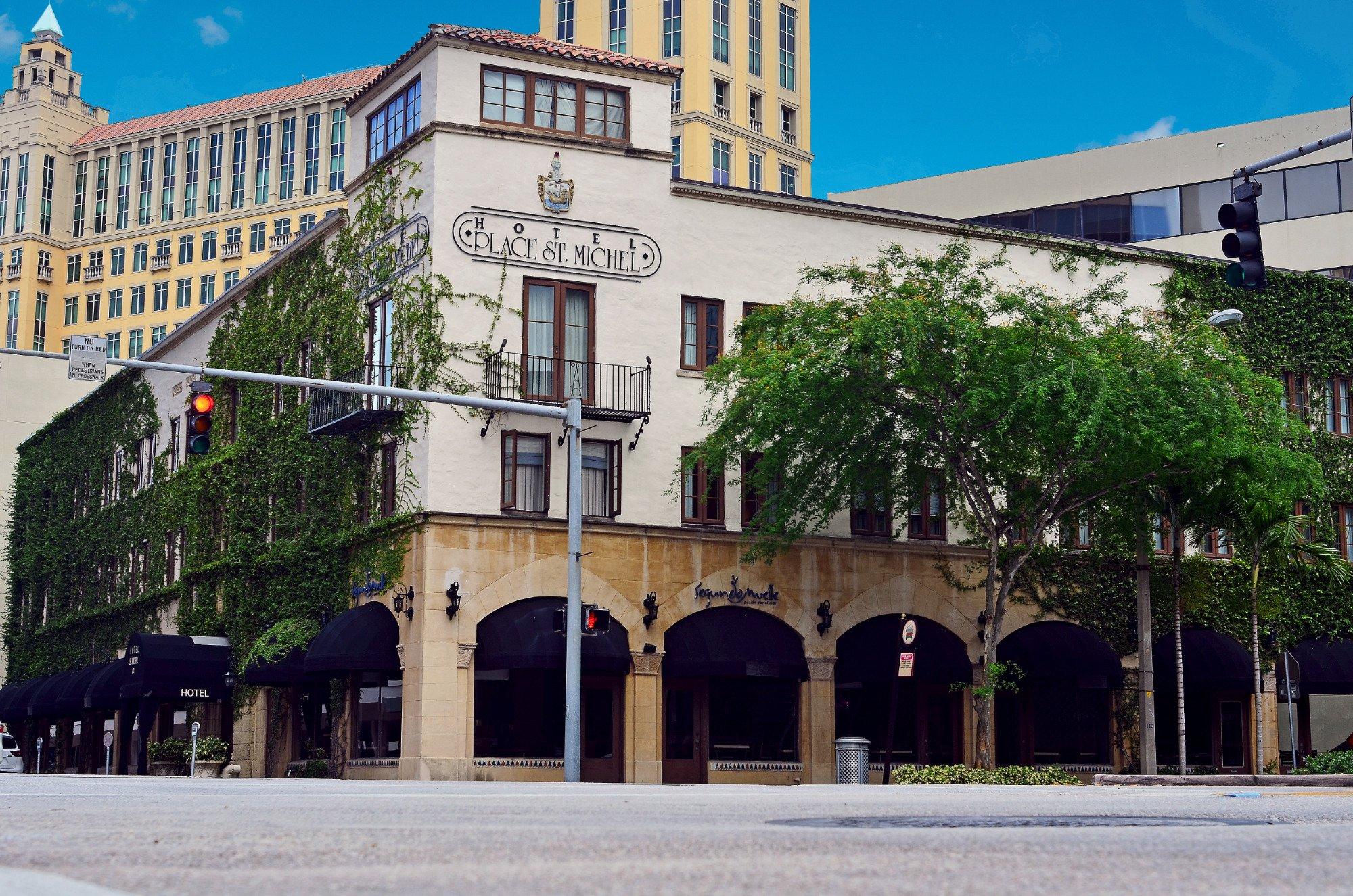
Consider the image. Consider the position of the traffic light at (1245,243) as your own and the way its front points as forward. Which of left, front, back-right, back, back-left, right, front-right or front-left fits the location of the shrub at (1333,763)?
back-right

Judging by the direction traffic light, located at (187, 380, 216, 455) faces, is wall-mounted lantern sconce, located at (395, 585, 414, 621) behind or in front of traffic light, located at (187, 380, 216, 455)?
behind

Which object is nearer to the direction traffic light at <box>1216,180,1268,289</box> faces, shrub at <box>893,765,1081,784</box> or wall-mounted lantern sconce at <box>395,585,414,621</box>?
the wall-mounted lantern sconce

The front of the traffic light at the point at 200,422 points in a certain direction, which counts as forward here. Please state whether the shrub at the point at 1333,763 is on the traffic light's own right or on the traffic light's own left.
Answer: on the traffic light's own left

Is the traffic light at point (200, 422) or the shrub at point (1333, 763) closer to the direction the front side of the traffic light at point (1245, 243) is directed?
the traffic light

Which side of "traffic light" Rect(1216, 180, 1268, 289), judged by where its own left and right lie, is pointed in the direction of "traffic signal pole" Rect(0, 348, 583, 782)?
right

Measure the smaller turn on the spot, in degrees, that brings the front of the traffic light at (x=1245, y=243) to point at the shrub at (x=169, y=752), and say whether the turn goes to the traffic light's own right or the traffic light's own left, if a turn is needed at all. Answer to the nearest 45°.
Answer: approximately 90° to the traffic light's own right

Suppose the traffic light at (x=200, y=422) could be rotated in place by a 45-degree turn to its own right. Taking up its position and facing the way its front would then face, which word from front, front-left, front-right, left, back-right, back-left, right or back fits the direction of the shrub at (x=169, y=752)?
back-right

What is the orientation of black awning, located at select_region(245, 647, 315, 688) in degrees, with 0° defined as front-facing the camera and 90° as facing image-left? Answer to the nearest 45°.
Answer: approximately 45°

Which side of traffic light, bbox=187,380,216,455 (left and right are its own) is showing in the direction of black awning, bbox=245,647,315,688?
back
